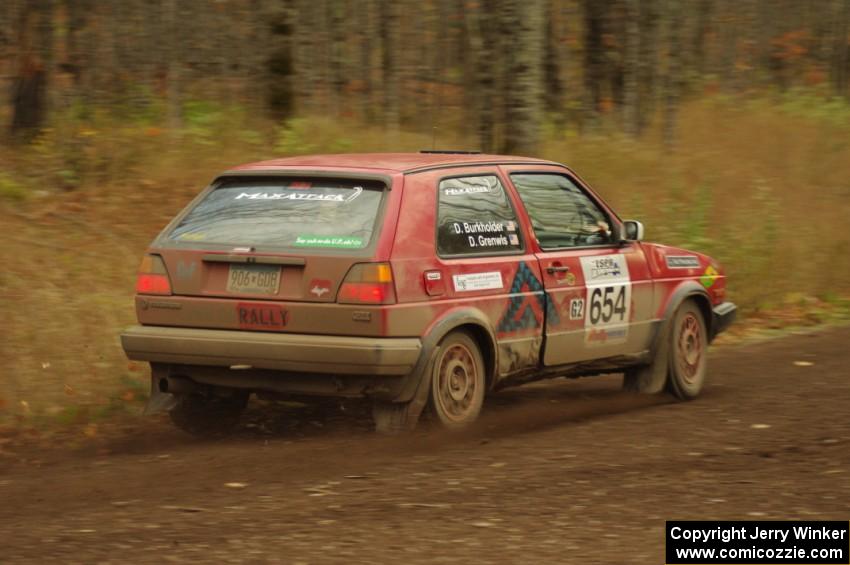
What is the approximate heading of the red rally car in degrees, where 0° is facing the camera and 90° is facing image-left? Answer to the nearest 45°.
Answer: approximately 225°

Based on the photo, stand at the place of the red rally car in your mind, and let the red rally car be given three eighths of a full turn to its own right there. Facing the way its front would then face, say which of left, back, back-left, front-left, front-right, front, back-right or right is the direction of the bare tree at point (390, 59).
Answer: back

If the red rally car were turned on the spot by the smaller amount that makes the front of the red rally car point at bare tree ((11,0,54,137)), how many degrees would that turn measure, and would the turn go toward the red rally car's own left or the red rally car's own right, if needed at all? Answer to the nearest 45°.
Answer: approximately 90° to the red rally car's own left
